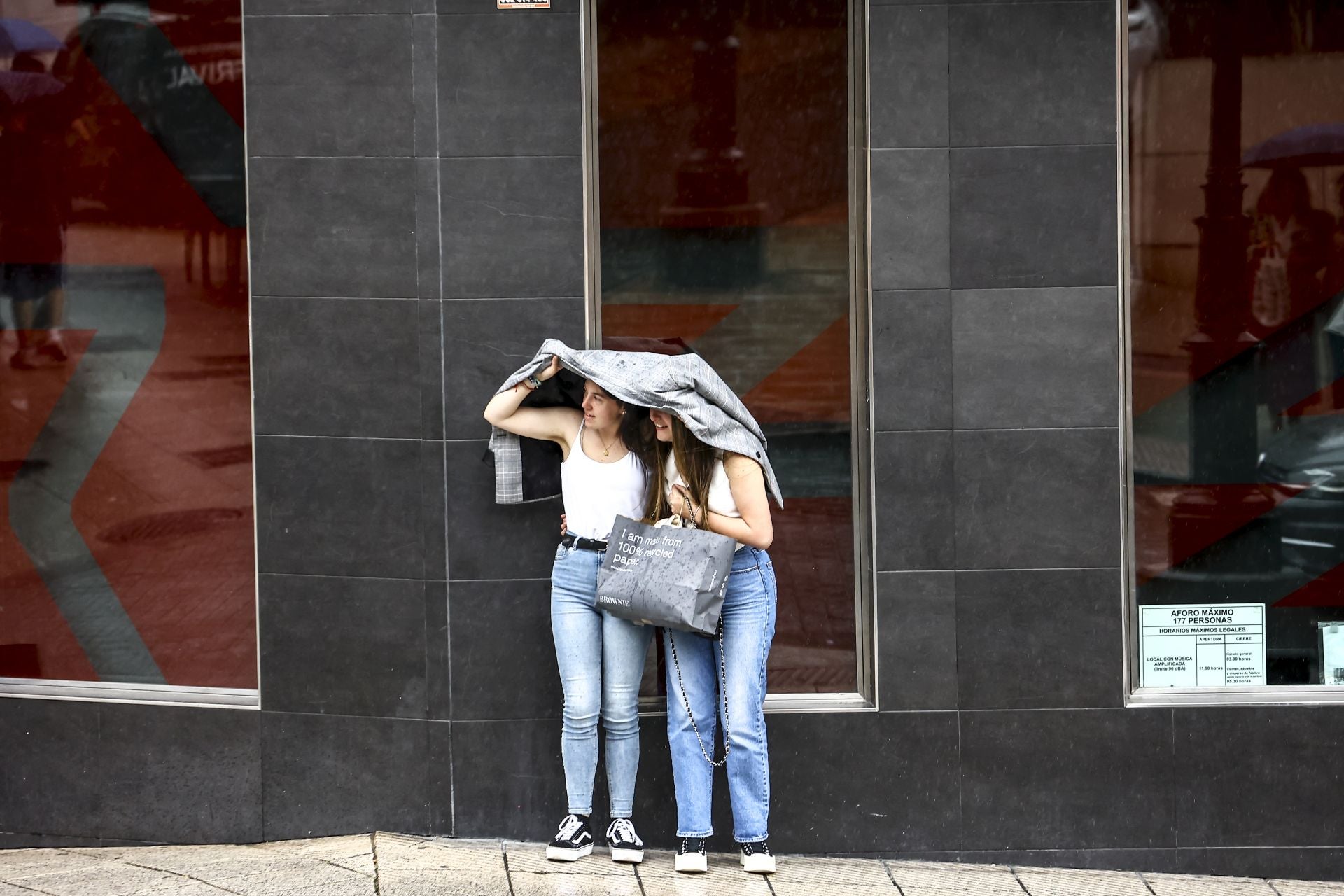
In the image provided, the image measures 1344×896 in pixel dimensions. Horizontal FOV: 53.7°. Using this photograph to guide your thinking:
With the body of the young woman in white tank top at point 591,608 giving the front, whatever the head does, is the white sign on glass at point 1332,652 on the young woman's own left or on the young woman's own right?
on the young woman's own left

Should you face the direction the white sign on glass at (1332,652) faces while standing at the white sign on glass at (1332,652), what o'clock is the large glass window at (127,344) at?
The large glass window is roughly at 2 o'clock from the white sign on glass.

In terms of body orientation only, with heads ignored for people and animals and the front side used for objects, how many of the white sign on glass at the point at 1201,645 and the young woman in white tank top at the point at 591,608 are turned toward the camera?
2

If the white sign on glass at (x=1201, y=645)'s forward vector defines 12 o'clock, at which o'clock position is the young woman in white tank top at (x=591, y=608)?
The young woman in white tank top is roughly at 2 o'clock from the white sign on glass.

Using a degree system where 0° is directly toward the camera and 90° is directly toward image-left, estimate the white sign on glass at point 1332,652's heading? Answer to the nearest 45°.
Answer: approximately 0°

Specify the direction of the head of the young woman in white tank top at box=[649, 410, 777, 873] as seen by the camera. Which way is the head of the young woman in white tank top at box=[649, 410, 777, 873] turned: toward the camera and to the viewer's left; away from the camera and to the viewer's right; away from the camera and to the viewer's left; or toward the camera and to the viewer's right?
toward the camera and to the viewer's left

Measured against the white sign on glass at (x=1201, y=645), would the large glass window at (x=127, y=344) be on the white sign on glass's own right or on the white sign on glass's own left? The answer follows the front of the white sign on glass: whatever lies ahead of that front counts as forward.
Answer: on the white sign on glass's own right

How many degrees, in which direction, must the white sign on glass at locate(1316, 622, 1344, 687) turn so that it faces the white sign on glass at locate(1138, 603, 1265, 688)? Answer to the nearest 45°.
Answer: approximately 45° to its right

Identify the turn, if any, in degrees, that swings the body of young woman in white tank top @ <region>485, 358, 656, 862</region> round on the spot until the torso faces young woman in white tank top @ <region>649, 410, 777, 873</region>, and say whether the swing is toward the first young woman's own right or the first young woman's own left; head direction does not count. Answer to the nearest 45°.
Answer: approximately 90° to the first young woman's own left

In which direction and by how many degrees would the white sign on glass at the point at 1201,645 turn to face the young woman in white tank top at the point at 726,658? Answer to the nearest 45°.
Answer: approximately 45° to its right

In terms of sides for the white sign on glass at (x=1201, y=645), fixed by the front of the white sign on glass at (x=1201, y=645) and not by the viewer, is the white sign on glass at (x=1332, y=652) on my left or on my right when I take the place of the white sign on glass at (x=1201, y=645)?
on my left
